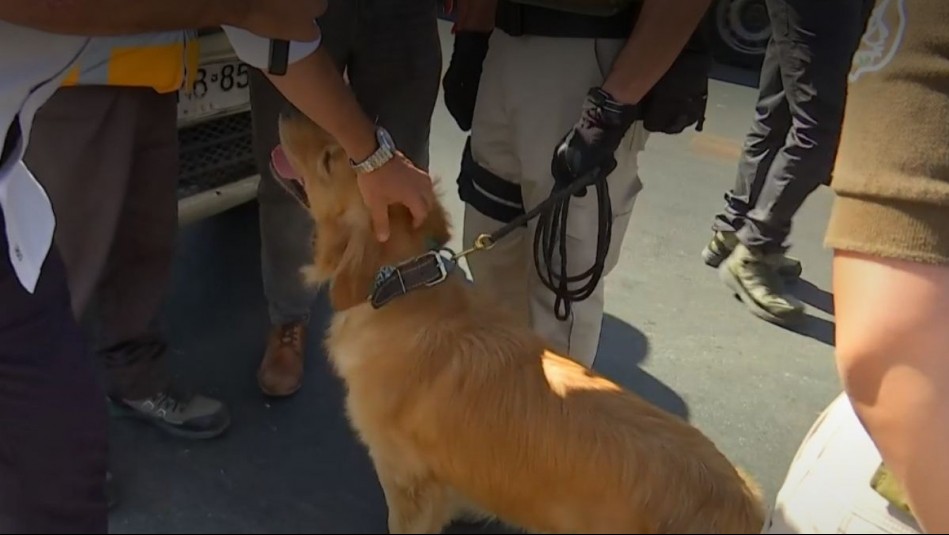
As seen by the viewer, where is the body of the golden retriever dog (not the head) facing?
to the viewer's left
